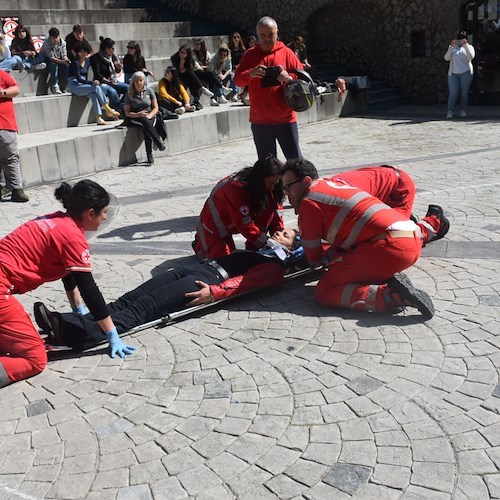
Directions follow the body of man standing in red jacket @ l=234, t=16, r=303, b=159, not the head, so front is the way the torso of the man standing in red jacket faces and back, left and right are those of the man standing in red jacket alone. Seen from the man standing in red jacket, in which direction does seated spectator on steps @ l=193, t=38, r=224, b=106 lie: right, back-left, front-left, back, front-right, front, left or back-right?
back

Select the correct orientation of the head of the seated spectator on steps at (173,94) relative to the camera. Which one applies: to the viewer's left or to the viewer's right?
to the viewer's left

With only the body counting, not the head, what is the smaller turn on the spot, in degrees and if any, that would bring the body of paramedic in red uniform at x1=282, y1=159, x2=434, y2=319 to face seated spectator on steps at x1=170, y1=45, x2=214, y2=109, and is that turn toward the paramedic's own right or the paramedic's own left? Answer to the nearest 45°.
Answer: approximately 90° to the paramedic's own right

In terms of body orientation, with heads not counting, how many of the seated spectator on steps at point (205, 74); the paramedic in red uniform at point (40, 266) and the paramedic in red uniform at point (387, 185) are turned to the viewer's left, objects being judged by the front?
1

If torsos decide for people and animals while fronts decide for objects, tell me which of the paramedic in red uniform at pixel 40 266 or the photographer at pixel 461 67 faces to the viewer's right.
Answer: the paramedic in red uniform

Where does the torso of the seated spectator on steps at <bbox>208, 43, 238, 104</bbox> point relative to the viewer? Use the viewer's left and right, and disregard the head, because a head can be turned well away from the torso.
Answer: facing the viewer

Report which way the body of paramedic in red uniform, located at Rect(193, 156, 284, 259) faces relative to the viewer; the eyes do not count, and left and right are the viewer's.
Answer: facing the viewer and to the right of the viewer

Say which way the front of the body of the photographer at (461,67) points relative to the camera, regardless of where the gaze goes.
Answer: toward the camera

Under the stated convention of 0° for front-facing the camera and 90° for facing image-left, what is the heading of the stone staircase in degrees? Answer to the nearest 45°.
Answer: approximately 315°

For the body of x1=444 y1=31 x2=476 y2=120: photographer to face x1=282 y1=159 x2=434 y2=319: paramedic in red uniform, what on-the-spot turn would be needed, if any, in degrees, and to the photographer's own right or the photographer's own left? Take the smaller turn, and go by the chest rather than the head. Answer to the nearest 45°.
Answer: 0° — they already face them

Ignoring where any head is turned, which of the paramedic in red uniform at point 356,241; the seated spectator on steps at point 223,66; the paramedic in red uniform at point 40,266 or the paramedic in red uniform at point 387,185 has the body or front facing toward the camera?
the seated spectator on steps

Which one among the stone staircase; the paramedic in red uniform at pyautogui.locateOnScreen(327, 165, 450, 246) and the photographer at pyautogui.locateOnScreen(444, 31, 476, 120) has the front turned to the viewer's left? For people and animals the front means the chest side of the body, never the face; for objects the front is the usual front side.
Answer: the paramedic in red uniform

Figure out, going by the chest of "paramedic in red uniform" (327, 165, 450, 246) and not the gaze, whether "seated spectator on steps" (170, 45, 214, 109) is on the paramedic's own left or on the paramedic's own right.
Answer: on the paramedic's own right

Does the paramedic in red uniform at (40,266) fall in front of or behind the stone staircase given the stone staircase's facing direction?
in front

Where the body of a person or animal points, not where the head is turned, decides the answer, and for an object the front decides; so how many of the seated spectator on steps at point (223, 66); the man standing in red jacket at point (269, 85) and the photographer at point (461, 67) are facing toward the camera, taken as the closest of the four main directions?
3

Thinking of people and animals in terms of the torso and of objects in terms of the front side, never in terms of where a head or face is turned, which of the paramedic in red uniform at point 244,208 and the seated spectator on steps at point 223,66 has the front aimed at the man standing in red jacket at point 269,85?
the seated spectator on steps

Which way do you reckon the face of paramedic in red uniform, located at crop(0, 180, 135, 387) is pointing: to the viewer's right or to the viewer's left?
to the viewer's right

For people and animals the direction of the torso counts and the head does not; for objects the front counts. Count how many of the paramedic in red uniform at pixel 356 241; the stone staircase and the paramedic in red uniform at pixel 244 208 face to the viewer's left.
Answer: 1

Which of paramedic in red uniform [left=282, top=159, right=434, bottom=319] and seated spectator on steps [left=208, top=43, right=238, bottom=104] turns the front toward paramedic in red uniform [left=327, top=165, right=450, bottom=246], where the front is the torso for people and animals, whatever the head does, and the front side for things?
the seated spectator on steps

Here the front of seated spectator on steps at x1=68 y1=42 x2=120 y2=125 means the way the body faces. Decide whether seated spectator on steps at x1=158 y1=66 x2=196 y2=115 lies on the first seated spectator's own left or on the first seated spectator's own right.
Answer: on the first seated spectator's own left

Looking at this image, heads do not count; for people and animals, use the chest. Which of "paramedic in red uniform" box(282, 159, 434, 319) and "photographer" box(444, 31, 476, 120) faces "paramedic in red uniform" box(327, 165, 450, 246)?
the photographer
